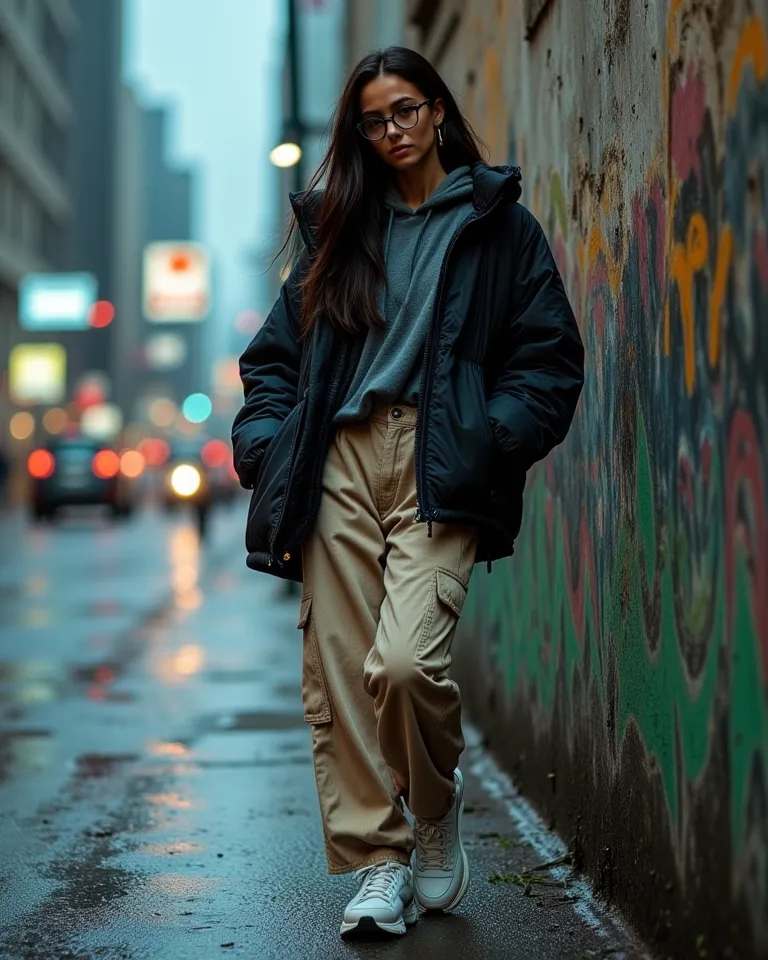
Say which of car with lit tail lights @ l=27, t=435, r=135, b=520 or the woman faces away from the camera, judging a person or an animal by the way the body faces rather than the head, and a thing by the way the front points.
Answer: the car with lit tail lights

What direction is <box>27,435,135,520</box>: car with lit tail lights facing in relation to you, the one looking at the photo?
facing away from the viewer

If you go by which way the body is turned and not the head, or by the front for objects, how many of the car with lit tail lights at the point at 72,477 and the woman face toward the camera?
1

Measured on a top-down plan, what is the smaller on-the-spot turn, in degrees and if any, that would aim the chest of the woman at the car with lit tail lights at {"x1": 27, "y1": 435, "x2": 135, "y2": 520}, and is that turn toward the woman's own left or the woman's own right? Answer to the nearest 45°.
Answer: approximately 180°

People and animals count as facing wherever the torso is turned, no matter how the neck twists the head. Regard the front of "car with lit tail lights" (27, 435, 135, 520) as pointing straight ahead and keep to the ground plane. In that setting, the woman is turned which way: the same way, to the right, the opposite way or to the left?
the opposite way

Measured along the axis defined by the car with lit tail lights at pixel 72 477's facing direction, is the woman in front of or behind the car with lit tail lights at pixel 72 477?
behind
